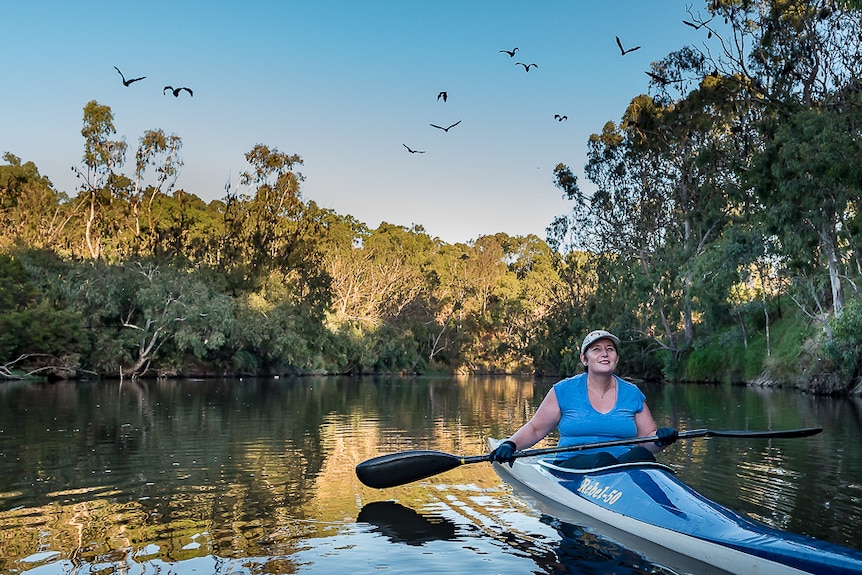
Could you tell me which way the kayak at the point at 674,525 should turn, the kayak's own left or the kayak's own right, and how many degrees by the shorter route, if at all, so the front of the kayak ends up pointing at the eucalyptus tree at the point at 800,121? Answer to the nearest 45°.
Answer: approximately 135° to the kayak's own left

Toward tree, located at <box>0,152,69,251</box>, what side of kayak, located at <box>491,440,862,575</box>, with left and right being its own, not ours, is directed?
back

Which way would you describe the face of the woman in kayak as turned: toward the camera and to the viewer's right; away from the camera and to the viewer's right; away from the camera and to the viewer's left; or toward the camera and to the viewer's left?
toward the camera and to the viewer's right

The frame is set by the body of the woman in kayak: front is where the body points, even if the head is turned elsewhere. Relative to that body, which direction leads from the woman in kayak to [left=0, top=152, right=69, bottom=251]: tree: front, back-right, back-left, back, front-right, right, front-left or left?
back-right

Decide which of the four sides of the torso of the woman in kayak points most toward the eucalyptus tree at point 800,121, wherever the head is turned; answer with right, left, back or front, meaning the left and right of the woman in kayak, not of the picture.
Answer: back
